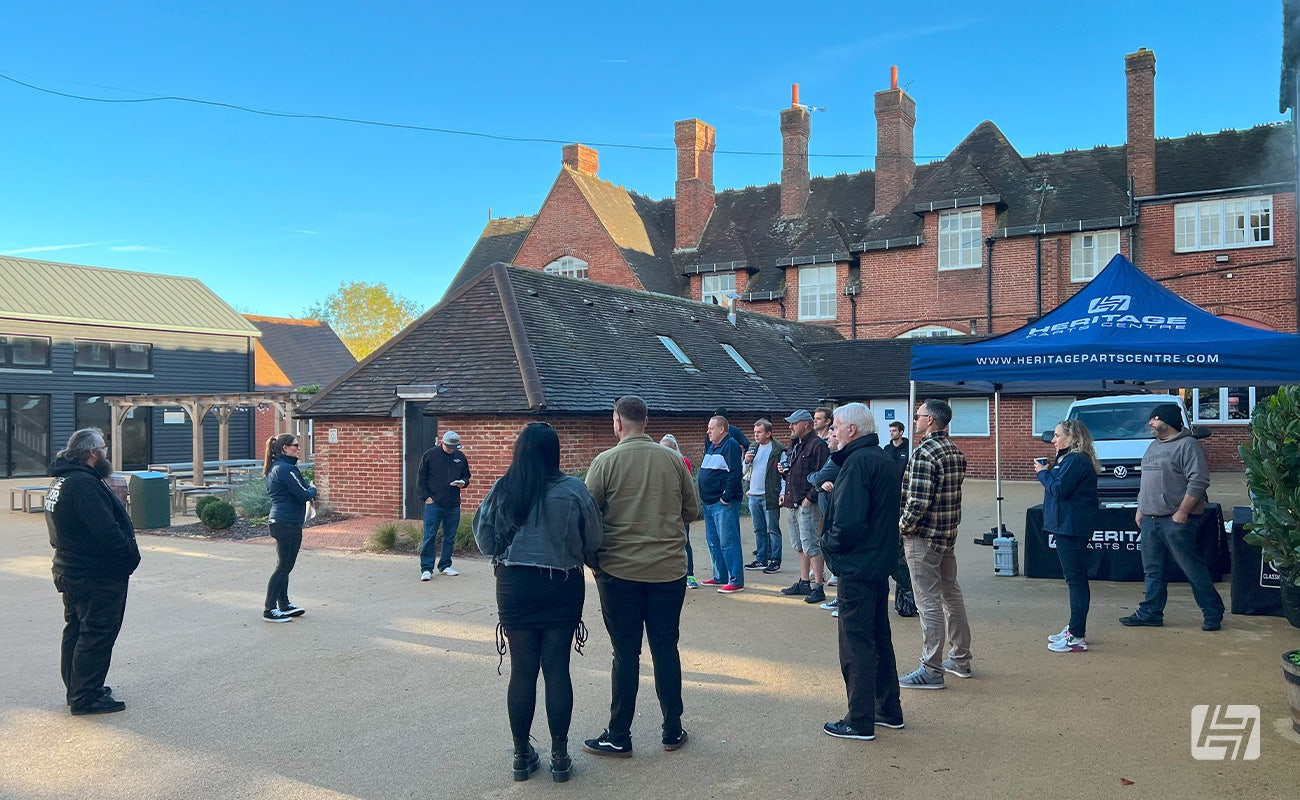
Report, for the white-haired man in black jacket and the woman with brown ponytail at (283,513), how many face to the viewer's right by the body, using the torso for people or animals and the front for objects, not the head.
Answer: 1

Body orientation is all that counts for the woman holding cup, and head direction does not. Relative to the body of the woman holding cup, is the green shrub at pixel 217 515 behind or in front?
in front

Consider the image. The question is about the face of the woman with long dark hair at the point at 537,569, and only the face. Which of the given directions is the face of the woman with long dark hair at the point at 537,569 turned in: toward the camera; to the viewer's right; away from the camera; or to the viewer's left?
away from the camera

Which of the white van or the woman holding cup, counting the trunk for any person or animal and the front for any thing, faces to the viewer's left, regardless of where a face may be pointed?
the woman holding cup

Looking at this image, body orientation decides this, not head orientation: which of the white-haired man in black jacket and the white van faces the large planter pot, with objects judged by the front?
the white van

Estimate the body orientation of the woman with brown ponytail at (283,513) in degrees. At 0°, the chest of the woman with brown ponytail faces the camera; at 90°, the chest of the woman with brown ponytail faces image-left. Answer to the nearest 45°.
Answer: approximately 270°

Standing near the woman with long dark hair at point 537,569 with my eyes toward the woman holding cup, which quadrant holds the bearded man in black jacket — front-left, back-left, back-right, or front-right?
back-left

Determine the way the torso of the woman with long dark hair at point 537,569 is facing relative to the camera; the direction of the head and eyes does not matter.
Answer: away from the camera

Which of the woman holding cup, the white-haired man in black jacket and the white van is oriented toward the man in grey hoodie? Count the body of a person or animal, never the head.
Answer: the white van

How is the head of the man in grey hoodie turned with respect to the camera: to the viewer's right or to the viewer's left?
to the viewer's left

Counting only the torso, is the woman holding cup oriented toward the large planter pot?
no

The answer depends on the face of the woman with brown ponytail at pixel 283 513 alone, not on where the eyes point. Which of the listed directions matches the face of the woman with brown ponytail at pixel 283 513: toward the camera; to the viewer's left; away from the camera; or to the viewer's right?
to the viewer's right

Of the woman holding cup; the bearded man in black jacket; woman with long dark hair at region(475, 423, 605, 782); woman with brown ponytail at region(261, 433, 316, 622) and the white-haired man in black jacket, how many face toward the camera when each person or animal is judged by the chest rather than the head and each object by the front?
0

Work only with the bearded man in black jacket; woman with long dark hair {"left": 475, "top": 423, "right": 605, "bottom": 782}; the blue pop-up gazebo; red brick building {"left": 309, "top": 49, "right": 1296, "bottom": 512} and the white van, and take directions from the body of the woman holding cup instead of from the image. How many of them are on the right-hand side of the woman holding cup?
3
